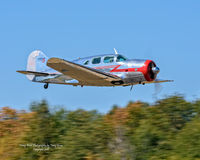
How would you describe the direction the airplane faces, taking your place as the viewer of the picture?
facing the viewer and to the right of the viewer
